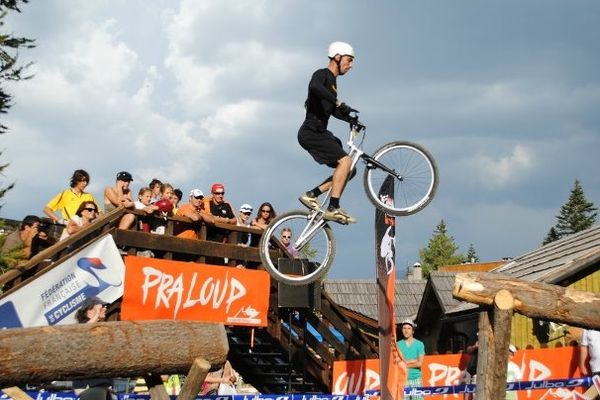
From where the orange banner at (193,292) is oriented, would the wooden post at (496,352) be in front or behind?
in front

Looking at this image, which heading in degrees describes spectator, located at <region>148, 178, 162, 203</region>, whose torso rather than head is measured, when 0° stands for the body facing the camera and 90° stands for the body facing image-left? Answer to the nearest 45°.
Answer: approximately 315°

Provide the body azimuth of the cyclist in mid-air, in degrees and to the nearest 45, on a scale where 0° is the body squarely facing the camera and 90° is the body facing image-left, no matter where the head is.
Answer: approximately 270°

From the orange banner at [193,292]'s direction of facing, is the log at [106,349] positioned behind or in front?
in front

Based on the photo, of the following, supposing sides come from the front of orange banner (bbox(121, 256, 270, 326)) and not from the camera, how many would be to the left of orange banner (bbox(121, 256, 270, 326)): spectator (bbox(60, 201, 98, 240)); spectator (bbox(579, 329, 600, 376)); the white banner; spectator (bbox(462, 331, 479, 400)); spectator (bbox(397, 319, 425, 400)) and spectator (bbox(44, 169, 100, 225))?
3

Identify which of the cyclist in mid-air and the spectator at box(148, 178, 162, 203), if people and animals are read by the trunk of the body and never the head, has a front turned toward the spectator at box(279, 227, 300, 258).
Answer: the spectator at box(148, 178, 162, 203)

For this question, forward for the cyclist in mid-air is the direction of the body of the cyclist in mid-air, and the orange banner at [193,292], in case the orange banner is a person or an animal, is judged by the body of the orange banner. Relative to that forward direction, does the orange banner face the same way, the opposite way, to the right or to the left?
to the right

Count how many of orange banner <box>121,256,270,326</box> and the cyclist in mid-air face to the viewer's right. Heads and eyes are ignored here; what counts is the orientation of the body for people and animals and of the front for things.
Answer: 1

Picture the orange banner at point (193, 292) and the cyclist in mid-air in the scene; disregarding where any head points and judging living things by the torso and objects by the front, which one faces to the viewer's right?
the cyclist in mid-air

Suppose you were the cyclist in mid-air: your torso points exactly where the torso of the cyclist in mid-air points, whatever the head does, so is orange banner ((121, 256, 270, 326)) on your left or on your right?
on your left

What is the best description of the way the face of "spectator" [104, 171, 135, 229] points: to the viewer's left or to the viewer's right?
to the viewer's right

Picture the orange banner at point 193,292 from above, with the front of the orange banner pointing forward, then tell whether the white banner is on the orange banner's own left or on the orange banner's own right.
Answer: on the orange banner's own right

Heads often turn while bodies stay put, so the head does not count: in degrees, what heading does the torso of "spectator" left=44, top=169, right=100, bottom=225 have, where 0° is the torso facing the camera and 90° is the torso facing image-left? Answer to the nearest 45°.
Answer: approximately 315°
